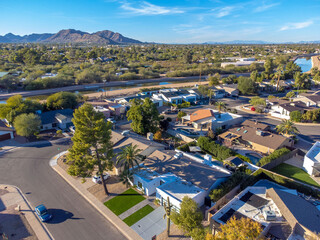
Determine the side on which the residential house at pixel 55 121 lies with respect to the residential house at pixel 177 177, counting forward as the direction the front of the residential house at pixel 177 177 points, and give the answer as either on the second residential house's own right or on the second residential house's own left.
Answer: on the second residential house's own right

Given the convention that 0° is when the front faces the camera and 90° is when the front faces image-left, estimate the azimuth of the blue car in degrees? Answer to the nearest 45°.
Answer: approximately 315°

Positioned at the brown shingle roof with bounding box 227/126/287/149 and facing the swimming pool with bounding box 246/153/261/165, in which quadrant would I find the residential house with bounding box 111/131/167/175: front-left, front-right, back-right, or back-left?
front-right

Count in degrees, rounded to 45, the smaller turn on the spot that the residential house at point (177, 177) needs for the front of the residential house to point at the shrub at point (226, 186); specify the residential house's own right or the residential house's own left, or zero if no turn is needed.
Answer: approximately 135° to the residential house's own left

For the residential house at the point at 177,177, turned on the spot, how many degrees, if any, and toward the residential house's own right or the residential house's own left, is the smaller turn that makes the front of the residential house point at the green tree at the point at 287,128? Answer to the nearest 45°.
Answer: approximately 180°

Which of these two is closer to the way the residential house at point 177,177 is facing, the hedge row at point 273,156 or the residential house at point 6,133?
the residential house

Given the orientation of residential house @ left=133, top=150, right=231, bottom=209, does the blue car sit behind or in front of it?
in front

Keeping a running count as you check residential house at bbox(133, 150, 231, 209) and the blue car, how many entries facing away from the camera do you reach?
0

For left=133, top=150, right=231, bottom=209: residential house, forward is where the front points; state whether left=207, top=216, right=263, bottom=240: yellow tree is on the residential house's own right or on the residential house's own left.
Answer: on the residential house's own left

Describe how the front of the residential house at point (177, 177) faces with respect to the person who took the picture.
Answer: facing the viewer and to the left of the viewer

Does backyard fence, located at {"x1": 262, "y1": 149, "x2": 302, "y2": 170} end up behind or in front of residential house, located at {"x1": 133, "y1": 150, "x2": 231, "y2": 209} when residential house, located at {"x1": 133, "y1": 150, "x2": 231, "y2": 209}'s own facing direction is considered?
behind

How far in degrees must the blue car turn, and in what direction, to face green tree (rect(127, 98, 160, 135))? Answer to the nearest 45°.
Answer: approximately 90° to its left

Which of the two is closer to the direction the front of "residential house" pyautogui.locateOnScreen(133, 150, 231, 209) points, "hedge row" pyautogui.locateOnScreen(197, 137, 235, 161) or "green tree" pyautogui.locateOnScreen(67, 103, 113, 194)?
the green tree
